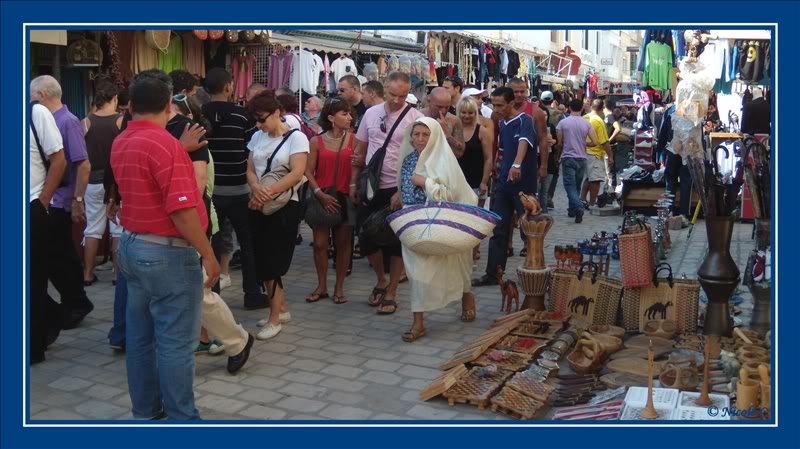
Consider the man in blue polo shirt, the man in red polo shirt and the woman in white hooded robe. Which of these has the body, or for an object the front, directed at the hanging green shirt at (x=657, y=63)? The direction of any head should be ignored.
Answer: the man in red polo shirt

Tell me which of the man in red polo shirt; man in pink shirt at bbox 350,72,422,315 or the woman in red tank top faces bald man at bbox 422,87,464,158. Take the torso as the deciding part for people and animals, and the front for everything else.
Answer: the man in red polo shirt

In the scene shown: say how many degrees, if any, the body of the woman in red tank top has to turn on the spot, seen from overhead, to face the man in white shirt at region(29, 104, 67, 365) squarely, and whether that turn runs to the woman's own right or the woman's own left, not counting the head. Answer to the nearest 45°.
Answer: approximately 45° to the woman's own right

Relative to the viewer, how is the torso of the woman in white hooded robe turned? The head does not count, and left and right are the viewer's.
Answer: facing the viewer and to the left of the viewer

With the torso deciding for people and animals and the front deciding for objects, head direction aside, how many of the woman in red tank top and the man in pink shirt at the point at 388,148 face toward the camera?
2

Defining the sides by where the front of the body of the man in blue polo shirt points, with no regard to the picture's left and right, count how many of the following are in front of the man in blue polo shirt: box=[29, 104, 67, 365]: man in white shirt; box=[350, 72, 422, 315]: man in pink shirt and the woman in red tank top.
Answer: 3

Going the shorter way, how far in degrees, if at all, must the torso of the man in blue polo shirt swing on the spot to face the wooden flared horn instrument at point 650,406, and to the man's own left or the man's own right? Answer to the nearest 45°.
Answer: approximately 45° to the man's own left

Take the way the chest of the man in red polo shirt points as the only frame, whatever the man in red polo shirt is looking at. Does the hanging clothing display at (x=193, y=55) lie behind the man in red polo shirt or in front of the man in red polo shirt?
in front

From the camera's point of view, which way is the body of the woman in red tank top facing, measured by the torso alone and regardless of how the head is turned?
toward the camera

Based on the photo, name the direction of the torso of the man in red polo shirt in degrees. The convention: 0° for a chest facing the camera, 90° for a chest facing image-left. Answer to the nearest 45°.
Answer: approximately 225°

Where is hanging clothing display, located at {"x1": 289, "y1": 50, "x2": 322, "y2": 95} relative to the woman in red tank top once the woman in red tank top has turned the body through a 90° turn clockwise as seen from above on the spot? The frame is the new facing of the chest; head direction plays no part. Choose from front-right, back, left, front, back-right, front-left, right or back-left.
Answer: right

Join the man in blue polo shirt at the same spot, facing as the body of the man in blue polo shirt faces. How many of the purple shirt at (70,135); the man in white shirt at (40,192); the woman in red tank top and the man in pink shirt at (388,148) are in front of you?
4

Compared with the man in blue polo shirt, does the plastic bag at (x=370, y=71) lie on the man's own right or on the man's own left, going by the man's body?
on the man's own right

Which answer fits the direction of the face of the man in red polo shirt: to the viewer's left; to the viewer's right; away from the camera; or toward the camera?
away from the camera

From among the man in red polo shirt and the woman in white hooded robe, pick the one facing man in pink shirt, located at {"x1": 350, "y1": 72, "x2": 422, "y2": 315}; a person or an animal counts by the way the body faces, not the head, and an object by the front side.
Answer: the man in red polo shirt

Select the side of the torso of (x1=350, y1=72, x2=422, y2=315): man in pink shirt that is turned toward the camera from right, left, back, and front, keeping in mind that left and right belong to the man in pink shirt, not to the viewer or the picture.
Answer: front
